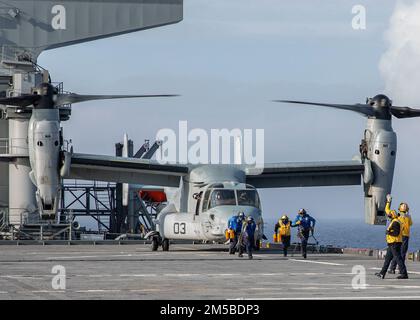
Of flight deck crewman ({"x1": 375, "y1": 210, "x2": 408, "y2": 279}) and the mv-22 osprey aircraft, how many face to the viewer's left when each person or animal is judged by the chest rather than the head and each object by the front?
1

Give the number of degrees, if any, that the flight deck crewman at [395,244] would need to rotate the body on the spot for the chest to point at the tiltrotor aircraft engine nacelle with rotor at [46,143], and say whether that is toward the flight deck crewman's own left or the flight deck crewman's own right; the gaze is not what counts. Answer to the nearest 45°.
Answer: approximately 45° to the flight deck crewman's own right

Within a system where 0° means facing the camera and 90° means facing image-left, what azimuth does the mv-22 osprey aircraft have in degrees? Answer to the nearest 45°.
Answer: approximately 0°

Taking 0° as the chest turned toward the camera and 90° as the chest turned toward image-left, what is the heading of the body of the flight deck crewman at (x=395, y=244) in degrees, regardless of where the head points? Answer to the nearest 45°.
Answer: approximately 90°

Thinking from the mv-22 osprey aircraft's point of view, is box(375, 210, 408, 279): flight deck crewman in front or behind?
in front

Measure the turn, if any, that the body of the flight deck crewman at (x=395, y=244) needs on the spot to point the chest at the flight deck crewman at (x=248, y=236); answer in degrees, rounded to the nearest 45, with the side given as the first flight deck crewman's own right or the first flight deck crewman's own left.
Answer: approximately 45° to the first flight deck crewman's own right

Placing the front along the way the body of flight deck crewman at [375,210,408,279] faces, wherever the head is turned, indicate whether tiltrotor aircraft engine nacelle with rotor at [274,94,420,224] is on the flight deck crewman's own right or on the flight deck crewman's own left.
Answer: on the flight deck crewman's own right

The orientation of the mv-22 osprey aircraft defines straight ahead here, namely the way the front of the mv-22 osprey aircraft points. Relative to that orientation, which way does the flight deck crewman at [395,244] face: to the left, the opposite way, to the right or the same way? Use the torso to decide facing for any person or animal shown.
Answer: to the right

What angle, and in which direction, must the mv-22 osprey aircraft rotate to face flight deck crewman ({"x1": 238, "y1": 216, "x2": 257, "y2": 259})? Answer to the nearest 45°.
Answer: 0° — it already faces them

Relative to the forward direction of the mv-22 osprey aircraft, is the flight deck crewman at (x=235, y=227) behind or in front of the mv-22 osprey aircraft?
in front
